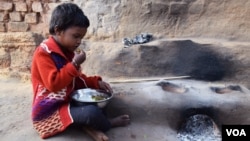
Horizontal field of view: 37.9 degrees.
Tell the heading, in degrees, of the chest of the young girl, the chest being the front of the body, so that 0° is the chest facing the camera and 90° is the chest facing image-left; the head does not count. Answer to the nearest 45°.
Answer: approximately 270°
